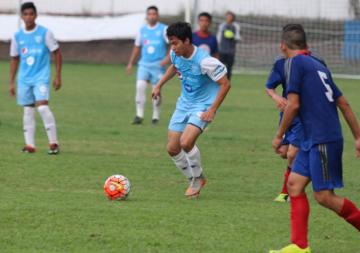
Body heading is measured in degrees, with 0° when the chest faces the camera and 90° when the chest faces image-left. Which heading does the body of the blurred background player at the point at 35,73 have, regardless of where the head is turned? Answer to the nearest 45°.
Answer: approximately 0°

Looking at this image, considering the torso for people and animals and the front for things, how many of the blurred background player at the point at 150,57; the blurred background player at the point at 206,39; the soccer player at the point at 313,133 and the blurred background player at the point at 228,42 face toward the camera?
3

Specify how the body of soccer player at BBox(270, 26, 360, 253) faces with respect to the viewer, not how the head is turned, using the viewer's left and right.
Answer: facing away from the viewer and to the left of the viewer

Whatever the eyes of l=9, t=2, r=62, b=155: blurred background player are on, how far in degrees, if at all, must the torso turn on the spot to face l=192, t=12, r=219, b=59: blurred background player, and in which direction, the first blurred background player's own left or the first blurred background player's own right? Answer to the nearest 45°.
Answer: approximately 135° to the first blurred background player's own left

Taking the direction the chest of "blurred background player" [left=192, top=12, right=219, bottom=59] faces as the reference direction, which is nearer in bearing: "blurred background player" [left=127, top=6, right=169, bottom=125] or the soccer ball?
the soccer ball
